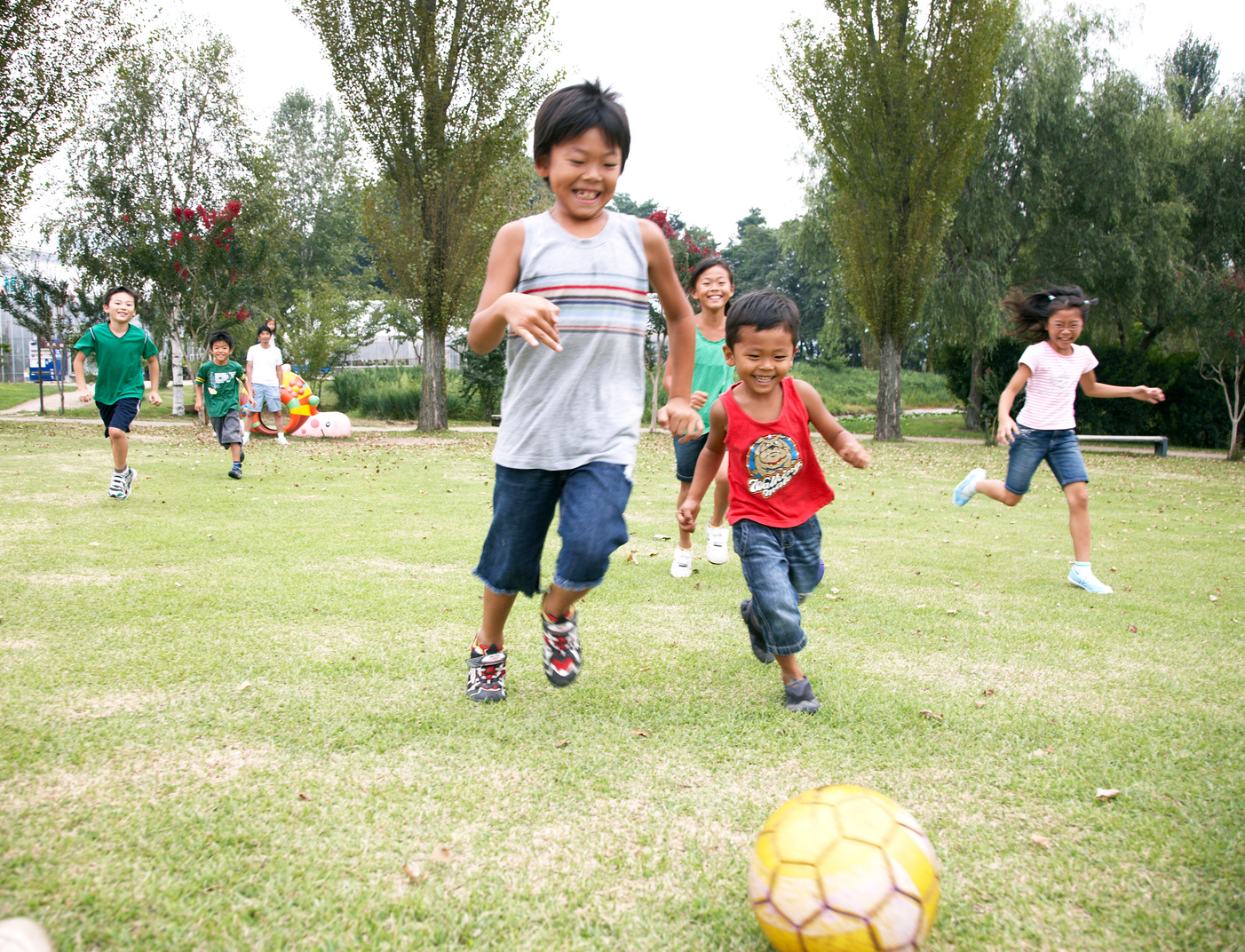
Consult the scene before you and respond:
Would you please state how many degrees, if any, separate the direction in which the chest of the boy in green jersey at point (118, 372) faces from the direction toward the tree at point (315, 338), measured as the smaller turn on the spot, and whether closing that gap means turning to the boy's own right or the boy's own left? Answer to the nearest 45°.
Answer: approximately 180°

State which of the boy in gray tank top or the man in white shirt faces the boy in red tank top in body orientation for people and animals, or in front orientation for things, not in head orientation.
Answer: the man in white shirt

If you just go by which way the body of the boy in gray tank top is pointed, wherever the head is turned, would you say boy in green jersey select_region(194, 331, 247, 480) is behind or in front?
behind

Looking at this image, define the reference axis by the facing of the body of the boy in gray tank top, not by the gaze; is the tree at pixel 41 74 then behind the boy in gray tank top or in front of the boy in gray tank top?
behind

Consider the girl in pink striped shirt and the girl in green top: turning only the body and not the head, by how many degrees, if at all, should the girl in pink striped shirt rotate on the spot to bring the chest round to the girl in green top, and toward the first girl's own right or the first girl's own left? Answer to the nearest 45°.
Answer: approximately 90° to the first girl's own right

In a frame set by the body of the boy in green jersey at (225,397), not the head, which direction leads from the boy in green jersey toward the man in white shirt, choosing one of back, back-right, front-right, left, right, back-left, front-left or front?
back

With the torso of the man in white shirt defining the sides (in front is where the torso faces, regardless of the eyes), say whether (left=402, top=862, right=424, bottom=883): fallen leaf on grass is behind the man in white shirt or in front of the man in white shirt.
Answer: in front

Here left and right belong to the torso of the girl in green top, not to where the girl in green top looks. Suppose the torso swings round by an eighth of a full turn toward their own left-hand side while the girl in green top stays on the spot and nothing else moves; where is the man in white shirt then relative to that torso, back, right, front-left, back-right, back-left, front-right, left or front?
back

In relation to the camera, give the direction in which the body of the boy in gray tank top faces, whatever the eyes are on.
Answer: toward the camera

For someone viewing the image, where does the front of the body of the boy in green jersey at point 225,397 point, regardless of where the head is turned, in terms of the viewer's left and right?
facing the viewer

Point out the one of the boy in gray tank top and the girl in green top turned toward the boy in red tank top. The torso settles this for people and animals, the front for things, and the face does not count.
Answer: the girl in green top

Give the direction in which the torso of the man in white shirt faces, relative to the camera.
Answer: toward the camera

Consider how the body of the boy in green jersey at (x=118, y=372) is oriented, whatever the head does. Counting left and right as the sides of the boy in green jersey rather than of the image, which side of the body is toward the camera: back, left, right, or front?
front

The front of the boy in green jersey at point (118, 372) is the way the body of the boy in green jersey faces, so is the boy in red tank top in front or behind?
in front

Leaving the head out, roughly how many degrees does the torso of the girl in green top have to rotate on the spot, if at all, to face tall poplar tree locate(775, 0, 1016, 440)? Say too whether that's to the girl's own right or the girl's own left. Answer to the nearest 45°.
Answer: approximately 180°
